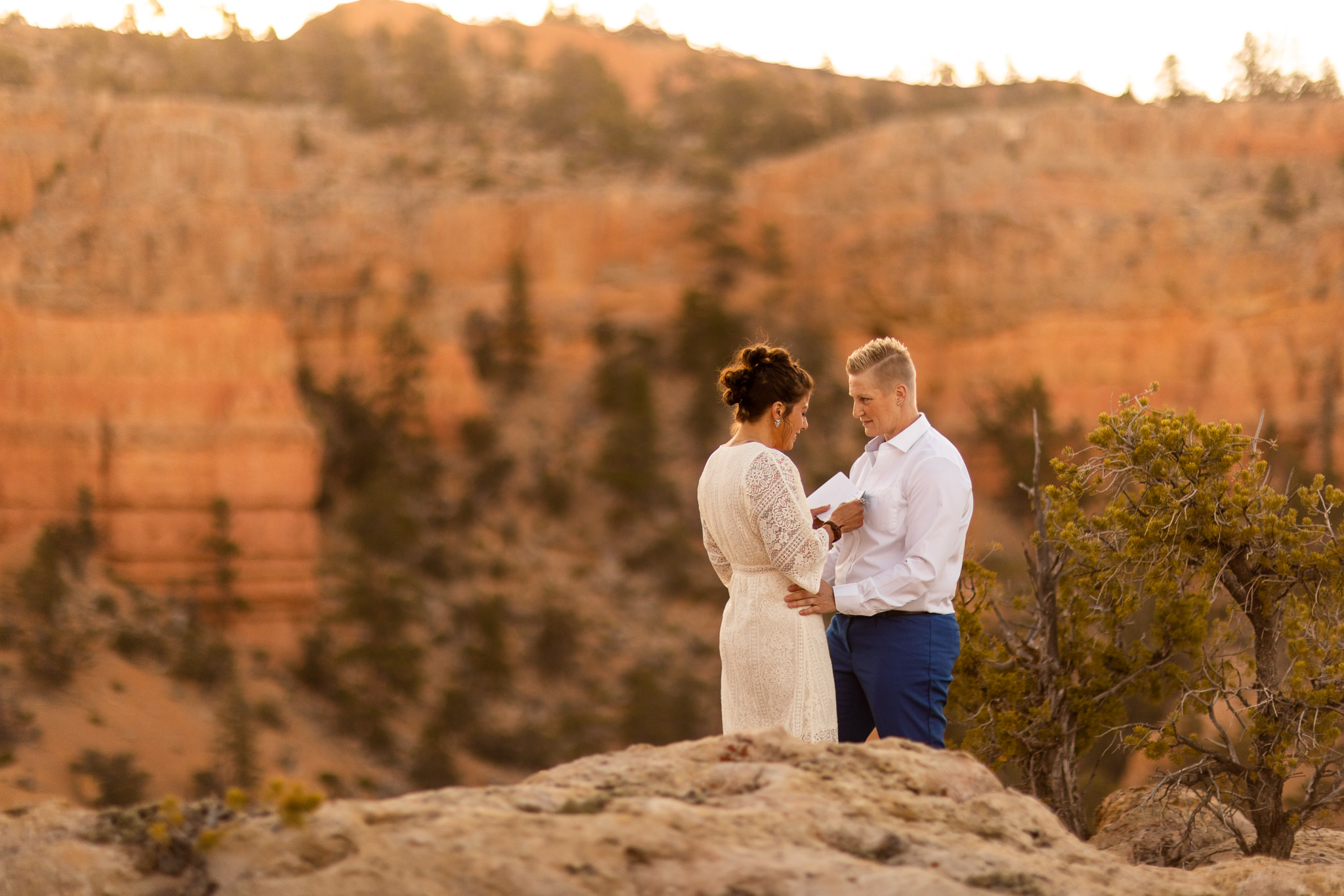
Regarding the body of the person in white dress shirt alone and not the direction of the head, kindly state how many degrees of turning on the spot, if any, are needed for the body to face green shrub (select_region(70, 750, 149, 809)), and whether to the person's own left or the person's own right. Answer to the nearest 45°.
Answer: approximately 90° to the person's own right

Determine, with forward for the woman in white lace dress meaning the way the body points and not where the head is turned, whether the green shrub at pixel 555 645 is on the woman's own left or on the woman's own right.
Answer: on the woman's own left

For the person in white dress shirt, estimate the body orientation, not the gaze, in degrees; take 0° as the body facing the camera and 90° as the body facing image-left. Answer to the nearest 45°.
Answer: approximately 45°

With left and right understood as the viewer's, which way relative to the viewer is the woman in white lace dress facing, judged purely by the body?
facing away from the viewer and to the right of the viewer

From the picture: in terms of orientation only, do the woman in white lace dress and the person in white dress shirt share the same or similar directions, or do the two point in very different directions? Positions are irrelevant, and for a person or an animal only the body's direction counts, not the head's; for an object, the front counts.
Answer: very different directions

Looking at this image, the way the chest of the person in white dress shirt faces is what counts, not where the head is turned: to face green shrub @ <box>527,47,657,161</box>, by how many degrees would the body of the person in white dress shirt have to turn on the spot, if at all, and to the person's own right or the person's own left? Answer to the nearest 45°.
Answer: approximately 135° to the person's own right

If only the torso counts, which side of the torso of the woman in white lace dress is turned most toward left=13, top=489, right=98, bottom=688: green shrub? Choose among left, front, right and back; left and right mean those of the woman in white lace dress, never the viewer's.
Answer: left

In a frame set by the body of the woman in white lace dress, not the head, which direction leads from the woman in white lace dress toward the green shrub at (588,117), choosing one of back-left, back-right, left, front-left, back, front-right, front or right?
front-left
